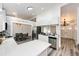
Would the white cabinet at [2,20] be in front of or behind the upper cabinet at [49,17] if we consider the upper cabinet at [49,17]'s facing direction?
in front

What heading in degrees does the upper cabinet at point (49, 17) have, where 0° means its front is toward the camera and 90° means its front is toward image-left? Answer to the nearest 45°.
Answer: approximately 45°
